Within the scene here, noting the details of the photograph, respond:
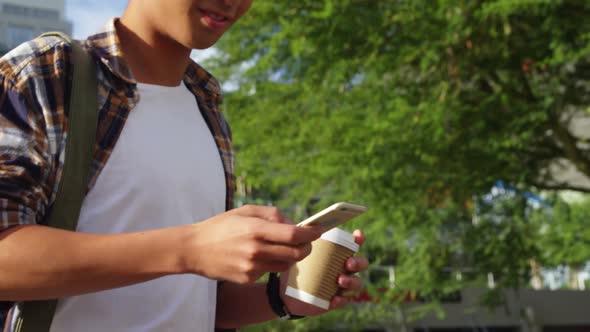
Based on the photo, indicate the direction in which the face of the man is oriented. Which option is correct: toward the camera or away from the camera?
toward the camera

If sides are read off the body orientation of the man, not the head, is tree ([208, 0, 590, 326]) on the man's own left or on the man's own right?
on the man's own left

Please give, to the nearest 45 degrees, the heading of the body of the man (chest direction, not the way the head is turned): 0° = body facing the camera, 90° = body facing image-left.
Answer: approximately 315°
